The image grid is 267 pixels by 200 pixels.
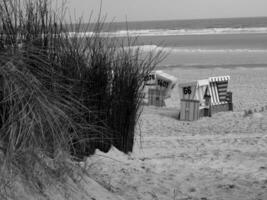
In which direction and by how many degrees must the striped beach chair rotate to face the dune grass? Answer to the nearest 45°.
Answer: approximately 45° to its right

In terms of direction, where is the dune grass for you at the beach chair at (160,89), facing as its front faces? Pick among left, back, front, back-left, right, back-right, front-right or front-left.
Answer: back-left

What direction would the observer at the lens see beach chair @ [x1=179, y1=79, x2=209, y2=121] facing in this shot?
facing away from the viewer and to the right of the viewer

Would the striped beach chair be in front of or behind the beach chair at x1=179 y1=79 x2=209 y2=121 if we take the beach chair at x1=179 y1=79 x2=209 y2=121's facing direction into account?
in front

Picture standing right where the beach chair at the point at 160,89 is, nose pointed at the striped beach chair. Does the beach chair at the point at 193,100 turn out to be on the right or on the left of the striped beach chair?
right

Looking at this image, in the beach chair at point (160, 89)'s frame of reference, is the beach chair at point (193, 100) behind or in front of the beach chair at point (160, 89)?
behind

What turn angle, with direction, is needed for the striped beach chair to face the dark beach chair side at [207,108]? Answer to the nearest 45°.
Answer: approximately 45° to its right

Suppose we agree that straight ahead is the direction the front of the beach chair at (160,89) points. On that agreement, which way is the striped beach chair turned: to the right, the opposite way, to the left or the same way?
the opposite way

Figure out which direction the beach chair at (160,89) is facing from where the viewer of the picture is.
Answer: facing away from the viewer and to the left of the viewer
